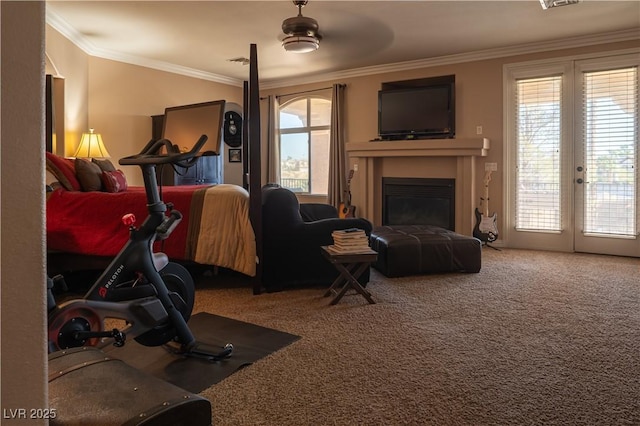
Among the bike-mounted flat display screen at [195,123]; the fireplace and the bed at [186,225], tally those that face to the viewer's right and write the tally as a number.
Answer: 1

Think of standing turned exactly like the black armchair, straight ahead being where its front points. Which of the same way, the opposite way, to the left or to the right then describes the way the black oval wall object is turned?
to the right

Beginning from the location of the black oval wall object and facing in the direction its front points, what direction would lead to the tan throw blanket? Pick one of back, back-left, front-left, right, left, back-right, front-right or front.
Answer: front-right

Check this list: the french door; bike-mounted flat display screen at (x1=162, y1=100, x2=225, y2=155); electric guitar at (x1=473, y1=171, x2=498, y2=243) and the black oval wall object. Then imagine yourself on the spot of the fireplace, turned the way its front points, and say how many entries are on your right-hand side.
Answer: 2

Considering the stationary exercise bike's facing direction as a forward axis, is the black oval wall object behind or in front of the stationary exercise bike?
in front

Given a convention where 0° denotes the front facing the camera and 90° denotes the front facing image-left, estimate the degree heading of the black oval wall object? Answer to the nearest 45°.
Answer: approximately 315°

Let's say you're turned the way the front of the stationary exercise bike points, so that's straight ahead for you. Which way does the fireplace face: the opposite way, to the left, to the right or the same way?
the opposite way

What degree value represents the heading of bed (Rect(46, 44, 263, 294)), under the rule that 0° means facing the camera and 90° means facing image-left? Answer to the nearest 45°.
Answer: approximately 270°

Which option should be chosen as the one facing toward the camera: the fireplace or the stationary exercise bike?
the fireplace

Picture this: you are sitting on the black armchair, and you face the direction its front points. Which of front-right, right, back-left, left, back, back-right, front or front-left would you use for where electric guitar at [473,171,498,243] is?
front

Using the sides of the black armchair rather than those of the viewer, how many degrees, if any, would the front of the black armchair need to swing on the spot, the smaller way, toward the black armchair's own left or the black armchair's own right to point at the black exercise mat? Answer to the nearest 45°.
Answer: approximately 135° to the black armchair's own right

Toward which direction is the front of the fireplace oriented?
toward the camera
